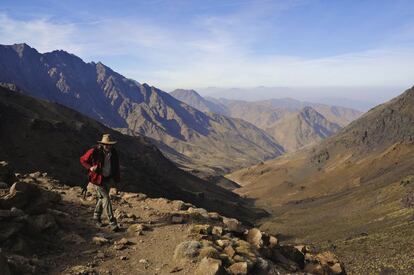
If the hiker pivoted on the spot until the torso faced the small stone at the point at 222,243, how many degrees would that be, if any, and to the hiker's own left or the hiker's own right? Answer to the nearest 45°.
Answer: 0° — they already face it

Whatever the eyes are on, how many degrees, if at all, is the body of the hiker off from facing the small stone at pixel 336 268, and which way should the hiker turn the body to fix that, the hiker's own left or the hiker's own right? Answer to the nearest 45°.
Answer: approximately 45° to the hiker's own left

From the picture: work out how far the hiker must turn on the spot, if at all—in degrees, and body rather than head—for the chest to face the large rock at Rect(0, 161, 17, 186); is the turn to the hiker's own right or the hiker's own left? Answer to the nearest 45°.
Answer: approximately 180°

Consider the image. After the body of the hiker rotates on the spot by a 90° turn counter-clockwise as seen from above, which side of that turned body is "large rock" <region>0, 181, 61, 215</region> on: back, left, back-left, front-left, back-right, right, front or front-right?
back-left

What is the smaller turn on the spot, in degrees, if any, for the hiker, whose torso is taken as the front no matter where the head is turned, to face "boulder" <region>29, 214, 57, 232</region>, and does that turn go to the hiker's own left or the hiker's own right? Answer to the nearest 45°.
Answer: approximately 90° to the hiker's own right

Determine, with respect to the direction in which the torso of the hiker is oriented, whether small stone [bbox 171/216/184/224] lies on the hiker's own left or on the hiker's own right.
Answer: on the hiker's own left

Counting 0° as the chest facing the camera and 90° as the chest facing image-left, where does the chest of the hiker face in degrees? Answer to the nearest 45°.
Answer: approximately 315°

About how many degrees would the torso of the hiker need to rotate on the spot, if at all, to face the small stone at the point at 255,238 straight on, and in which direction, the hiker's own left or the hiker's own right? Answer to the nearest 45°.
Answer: approximately 45° to the hiker's own left

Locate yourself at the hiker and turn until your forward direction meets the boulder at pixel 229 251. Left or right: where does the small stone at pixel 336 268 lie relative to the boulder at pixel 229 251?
left
